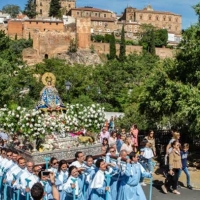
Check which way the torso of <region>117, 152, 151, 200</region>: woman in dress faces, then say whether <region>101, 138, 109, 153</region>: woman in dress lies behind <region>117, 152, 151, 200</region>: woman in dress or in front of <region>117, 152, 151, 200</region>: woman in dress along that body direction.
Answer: behind

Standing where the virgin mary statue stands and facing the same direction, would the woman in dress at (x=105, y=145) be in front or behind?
in front

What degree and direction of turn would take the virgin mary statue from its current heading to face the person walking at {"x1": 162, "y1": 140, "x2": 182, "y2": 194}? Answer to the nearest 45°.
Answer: approximately 45° to its left

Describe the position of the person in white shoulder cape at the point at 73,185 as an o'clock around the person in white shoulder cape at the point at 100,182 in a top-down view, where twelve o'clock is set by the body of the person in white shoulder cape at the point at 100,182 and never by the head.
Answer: the person in white shoulder cape at the point at 73,185 is roughly at 4 o'clock from the person in white shoulder cape at the point at 100,182.

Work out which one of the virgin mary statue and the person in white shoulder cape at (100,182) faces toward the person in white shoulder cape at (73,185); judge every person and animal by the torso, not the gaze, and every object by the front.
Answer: the virgin mary statue

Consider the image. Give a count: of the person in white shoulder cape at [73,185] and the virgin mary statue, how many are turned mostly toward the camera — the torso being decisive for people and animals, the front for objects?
2

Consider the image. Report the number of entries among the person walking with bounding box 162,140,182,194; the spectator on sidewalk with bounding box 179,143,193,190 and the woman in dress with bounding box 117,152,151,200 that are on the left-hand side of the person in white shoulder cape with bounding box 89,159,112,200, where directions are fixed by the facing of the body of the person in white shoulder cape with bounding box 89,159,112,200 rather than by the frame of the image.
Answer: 3

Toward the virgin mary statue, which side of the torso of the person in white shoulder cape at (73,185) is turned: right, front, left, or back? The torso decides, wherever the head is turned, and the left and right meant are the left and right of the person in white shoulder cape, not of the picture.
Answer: back

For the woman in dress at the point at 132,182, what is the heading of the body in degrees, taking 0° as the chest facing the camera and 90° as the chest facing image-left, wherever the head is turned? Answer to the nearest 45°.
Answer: approximately 315°

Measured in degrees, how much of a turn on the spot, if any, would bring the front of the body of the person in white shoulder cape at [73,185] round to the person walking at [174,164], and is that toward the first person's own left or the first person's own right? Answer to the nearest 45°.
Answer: approximately 135° to the first person's own left
